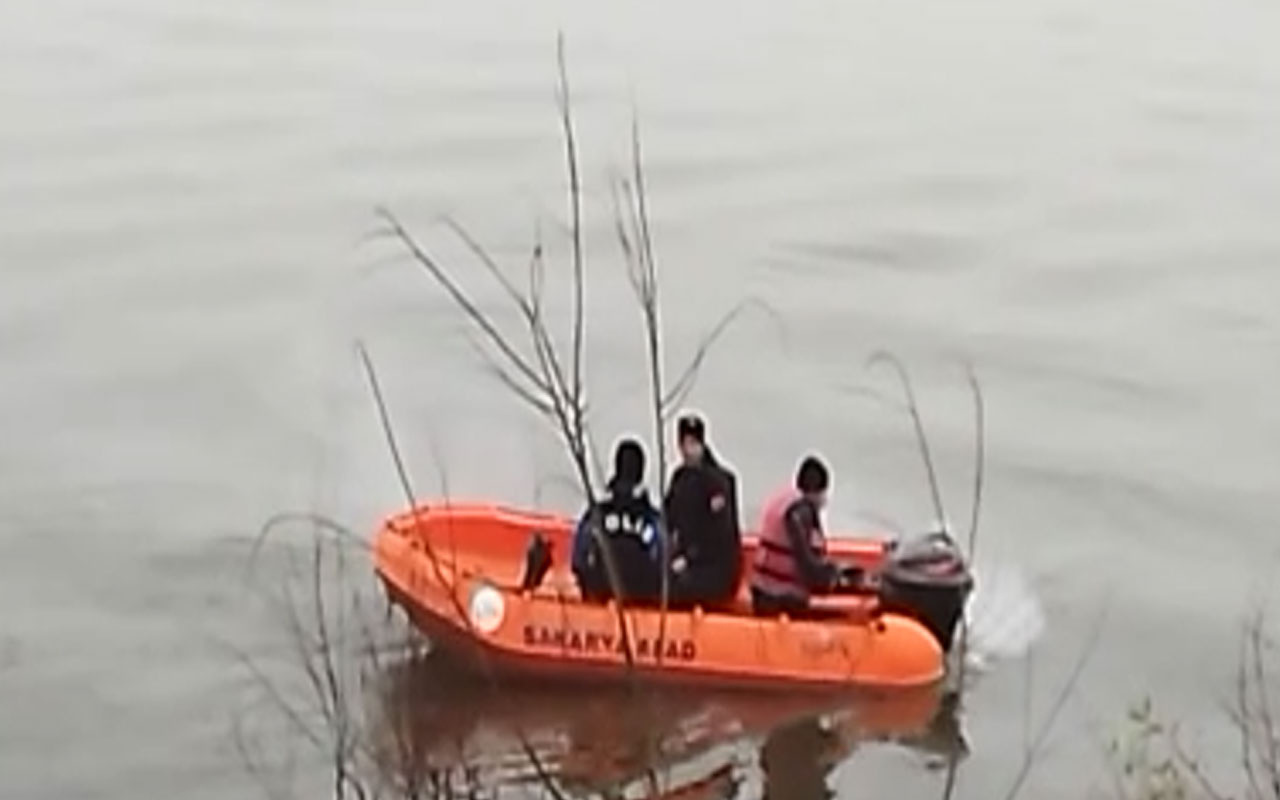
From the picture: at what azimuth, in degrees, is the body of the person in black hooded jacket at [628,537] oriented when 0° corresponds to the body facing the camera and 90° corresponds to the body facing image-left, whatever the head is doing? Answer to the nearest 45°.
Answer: approximately 180°

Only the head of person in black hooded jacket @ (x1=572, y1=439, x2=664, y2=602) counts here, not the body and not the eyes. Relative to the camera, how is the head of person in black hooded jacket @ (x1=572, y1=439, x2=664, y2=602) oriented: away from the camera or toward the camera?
away from the camera

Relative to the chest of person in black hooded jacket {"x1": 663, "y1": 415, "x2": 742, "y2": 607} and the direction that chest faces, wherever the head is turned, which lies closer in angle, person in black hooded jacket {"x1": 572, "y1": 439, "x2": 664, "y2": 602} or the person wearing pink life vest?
the person in black hooded jacket

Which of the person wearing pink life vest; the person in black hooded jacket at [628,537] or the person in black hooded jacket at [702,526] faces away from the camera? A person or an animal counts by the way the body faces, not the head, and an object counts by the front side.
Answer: the person in black hooded jacket at [628,537]

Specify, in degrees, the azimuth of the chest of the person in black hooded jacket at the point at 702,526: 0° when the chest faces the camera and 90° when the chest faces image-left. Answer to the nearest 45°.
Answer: approximately 45°

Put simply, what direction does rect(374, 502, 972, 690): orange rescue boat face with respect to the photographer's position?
facing to the left of the viewer

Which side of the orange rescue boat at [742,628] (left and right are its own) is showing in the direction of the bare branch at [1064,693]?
back
